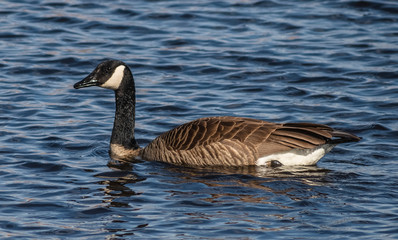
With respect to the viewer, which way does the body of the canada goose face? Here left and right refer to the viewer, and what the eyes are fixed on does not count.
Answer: facing to the left of the viewer
